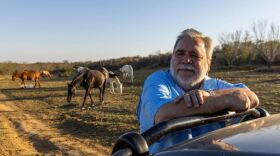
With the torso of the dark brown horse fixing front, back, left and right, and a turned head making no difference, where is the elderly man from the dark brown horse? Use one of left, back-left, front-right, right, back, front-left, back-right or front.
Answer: front-left

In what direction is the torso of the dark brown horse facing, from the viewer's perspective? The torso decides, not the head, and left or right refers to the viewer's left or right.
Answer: facing the viewer and to the left of the viewer

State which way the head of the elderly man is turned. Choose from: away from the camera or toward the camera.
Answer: toward the camera
